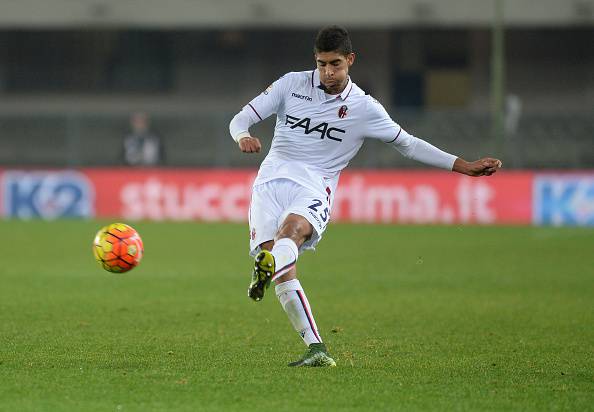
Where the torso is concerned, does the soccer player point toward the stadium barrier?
no

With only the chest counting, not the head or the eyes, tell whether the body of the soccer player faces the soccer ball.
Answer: no

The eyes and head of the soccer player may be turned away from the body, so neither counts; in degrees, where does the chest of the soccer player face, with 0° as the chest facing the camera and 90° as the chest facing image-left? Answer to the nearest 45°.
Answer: approximately 0°
